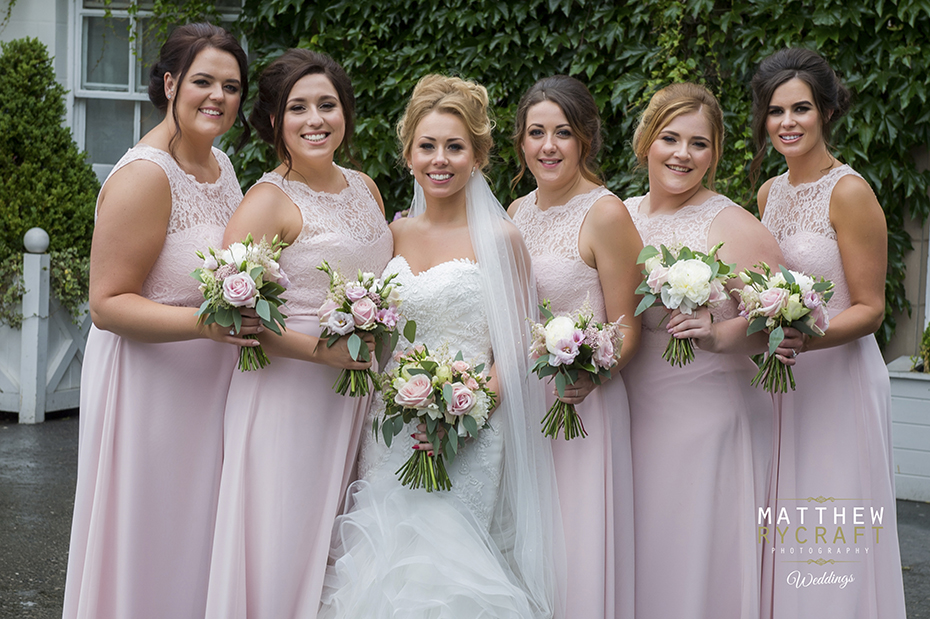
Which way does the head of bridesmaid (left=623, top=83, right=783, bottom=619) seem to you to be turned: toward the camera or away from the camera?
toward the camera

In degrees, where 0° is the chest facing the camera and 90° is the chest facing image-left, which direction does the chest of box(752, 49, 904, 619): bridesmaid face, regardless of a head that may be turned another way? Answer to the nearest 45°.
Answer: approximately 45°

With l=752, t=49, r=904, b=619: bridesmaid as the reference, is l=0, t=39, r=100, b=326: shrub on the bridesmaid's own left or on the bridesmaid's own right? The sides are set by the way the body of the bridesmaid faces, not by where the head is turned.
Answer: on the bridesmaid's own right

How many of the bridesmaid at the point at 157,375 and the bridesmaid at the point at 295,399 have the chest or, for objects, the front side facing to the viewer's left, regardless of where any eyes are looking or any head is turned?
0

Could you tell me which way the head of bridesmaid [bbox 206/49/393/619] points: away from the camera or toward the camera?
toward the camera

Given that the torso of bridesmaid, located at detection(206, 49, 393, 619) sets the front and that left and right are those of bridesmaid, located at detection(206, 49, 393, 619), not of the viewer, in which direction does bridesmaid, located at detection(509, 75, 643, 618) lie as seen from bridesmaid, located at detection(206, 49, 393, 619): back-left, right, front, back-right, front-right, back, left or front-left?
front-left

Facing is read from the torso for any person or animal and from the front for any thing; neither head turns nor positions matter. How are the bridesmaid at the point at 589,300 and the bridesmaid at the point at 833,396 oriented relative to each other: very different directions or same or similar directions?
same or similar directions

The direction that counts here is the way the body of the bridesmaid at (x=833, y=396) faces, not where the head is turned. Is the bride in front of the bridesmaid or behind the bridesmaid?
in front

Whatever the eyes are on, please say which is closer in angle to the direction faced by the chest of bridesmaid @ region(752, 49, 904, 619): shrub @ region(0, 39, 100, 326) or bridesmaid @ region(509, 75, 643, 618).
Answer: the bridesmaid

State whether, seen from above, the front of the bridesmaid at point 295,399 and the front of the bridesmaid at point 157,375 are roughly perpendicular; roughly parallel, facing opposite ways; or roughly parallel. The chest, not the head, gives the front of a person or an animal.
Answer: roughly parallel

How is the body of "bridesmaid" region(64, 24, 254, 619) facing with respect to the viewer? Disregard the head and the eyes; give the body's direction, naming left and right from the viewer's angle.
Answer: facing the viewer and to the right of the viewer

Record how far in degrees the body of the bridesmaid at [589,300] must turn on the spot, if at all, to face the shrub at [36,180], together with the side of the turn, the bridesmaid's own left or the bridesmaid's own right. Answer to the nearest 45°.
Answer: approximately 90° to the bridesmaid's own right

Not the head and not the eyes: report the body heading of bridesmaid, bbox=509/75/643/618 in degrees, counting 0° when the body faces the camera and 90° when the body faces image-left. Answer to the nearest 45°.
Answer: approximately 45°

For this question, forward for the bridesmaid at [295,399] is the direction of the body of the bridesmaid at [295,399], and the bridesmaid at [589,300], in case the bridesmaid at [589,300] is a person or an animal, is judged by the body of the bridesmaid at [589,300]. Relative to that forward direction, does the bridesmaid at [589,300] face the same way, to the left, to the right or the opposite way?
to the right

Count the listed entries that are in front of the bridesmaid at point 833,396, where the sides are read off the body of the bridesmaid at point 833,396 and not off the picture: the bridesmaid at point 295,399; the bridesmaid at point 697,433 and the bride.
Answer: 3

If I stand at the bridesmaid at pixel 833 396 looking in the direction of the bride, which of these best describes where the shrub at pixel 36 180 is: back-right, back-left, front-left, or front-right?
front-right
